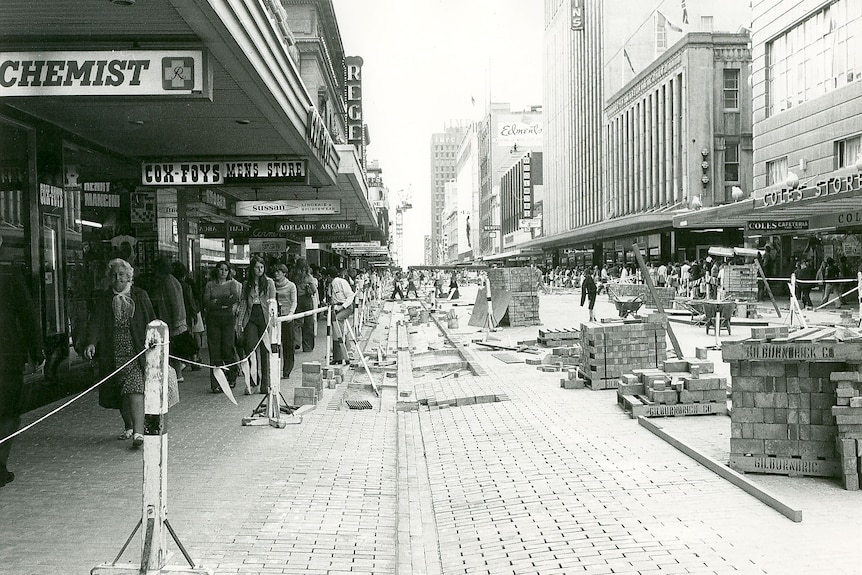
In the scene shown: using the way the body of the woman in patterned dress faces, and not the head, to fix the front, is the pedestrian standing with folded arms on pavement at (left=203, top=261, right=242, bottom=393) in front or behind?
behind

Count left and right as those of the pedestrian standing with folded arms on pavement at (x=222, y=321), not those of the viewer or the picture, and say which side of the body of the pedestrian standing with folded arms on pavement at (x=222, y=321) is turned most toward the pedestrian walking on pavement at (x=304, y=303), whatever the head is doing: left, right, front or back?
back
